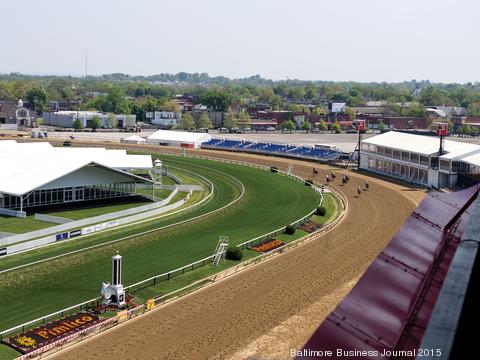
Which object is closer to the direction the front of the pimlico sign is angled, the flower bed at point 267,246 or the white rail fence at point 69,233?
the flower bed

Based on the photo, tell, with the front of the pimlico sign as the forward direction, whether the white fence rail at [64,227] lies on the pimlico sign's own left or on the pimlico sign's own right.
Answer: on the pimlico sign's own left

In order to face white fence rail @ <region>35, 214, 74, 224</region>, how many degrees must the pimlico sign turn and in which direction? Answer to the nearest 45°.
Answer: approximately 135° to its left

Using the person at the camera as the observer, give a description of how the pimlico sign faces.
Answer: facing the viewer and to the right of the viewer

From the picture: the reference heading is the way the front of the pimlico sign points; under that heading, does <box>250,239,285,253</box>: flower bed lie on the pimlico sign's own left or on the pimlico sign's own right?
on the pimlico sign's own left

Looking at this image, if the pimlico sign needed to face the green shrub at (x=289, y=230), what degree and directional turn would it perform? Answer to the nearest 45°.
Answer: approximately 90° to its left

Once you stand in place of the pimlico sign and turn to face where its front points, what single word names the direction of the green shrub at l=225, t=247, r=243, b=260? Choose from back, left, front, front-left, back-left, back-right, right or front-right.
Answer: left

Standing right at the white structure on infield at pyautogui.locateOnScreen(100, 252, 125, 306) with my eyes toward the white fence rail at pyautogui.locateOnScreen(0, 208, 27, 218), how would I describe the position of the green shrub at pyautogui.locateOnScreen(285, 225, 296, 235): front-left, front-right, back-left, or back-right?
front-right

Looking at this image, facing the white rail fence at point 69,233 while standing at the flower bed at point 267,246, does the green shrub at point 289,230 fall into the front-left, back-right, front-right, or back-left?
back-right

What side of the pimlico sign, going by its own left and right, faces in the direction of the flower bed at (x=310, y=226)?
left
